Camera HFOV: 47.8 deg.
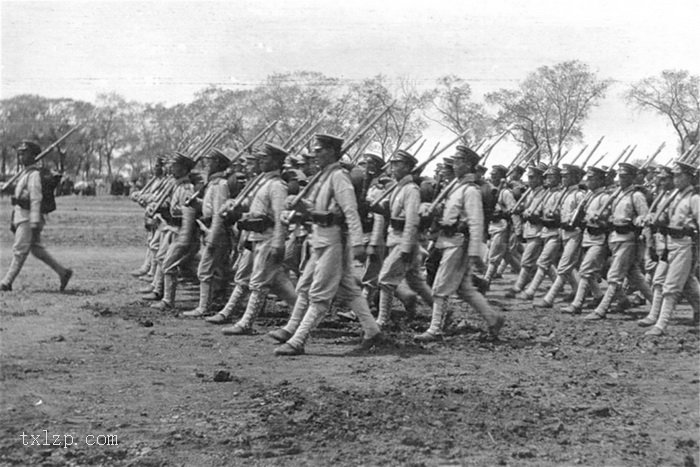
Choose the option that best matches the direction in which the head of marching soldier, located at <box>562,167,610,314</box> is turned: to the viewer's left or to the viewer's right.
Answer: to the viewer's left

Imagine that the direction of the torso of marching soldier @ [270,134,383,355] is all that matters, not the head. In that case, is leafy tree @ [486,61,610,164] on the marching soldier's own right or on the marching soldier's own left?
on the marching soldier's own right

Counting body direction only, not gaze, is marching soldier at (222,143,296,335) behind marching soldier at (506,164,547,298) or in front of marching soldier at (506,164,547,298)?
in front

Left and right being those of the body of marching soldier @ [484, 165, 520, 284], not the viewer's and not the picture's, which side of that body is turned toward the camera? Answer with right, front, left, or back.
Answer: left

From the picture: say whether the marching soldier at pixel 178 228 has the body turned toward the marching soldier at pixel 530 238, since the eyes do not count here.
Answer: no

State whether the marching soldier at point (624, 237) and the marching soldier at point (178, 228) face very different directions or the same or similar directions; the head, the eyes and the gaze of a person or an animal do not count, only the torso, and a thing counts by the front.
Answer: same or similar directions

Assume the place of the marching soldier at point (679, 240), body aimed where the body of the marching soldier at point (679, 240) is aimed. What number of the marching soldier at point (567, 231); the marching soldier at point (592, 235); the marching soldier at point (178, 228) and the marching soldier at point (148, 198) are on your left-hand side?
0

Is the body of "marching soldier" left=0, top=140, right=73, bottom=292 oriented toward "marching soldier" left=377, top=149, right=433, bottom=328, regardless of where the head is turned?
no

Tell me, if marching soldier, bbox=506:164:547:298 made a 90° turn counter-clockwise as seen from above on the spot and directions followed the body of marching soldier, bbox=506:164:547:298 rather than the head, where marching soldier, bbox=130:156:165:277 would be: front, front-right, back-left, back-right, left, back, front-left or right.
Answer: back-right

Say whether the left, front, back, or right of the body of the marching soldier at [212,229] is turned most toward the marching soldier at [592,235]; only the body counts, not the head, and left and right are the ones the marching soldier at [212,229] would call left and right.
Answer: back

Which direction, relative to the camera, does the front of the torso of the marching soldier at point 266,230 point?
to the viewer's left

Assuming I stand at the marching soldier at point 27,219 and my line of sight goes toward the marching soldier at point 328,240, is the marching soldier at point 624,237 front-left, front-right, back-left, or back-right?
front-left

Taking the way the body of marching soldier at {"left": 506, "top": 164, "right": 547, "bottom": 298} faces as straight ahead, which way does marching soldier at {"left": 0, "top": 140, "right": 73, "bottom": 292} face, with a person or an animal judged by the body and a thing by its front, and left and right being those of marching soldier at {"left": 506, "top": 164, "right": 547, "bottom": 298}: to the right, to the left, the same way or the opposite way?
the same way

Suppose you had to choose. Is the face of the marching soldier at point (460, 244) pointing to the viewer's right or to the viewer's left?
to the viewer's left

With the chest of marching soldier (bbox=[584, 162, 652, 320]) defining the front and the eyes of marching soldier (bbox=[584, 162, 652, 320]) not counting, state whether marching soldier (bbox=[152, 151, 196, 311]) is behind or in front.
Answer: in front

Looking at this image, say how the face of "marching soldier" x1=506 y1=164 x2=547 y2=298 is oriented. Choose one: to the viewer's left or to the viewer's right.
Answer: to the viewer's left

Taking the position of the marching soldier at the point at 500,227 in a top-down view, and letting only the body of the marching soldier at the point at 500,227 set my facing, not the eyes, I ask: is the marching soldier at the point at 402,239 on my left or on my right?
on my left

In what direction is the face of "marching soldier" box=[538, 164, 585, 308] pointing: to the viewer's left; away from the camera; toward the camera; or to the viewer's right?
to the viewer's left

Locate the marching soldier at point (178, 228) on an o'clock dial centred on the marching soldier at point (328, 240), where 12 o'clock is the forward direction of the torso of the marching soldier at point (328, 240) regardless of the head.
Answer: the marching soldier at point (178, 228) is roughly at 2 o'clock from the marching soldier at point (328, 240).

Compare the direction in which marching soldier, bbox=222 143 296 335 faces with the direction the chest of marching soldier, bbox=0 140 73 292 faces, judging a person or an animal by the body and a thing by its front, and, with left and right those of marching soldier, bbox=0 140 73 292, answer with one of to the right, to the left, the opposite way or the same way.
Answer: the same way

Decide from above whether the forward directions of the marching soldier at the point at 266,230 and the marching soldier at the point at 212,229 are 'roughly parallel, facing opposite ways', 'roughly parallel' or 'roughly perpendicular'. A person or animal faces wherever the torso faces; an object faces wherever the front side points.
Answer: roughly parallel

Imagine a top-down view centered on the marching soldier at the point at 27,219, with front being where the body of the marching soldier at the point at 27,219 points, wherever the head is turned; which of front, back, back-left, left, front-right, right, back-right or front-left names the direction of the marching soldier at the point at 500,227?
back

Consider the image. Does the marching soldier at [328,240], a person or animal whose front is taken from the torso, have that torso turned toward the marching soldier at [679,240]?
no

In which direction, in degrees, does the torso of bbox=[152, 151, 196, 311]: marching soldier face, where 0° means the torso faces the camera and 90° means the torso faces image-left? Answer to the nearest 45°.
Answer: approximately 90°

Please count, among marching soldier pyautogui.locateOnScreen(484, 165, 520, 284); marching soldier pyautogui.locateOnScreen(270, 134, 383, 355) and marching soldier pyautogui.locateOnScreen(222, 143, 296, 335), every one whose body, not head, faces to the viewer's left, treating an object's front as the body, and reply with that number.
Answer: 3
